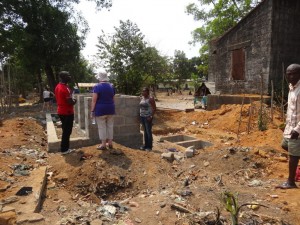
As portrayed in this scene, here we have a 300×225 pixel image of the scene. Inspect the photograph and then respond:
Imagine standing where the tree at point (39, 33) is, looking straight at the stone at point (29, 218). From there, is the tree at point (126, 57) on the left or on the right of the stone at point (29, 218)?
left

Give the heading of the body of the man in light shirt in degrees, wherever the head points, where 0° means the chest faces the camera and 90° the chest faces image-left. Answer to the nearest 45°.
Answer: approximately 45°

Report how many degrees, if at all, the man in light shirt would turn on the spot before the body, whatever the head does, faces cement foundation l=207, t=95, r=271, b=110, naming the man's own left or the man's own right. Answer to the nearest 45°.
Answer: approximately 135° to the man's own right

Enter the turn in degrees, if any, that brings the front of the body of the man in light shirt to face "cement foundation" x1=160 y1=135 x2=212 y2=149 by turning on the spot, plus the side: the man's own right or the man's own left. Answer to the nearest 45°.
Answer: approximately 90° to the man's own right

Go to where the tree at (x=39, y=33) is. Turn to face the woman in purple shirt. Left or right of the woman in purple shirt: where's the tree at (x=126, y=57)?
left

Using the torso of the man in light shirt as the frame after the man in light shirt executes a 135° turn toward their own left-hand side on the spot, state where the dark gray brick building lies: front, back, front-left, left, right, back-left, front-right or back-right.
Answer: left

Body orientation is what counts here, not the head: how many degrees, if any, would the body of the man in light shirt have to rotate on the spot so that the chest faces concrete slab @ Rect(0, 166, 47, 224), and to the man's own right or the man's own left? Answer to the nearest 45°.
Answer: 0° — they already face it

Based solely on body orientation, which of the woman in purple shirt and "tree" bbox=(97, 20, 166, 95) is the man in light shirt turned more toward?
the woman in purple shirt

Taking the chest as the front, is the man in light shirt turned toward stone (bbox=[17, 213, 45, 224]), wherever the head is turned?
yes
